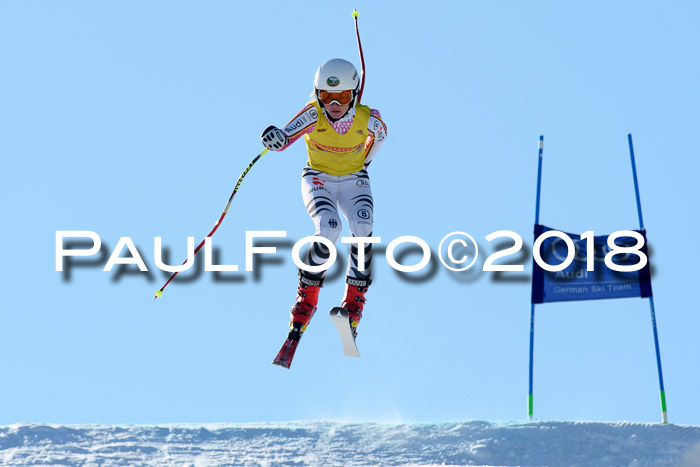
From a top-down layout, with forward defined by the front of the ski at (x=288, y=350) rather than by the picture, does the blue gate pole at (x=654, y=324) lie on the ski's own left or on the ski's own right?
on the ski's own left

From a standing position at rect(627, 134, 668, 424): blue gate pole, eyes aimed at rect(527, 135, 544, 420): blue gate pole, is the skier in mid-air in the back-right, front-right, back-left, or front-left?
front-left

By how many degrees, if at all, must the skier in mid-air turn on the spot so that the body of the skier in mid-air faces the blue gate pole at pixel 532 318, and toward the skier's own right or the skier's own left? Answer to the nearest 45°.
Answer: approximately 135° to the skier's own left

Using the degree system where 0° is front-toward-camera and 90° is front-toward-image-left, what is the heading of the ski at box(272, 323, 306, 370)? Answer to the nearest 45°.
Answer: approximately 0°

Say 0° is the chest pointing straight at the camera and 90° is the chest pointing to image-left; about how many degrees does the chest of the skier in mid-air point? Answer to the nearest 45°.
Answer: approximately 0°

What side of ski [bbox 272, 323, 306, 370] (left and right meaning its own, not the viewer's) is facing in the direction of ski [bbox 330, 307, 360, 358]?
left

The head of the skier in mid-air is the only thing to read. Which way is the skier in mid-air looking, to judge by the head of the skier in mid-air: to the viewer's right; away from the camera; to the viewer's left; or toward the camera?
toward the camera
